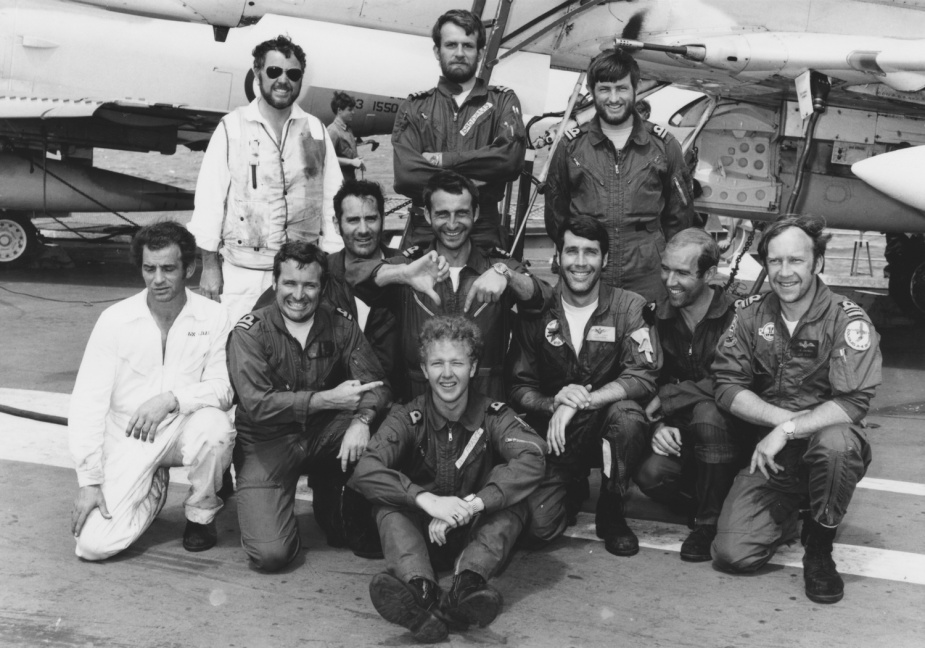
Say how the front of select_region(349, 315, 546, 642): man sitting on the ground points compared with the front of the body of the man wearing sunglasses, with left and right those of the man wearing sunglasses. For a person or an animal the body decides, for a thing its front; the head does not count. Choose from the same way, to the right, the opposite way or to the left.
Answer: the same way

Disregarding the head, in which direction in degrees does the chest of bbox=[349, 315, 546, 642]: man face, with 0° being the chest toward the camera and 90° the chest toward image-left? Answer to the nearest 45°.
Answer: approximately 0°

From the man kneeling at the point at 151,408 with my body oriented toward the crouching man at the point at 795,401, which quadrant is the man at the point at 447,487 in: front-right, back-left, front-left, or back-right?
front-right

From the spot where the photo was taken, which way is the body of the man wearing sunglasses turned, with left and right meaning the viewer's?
facing the viewer

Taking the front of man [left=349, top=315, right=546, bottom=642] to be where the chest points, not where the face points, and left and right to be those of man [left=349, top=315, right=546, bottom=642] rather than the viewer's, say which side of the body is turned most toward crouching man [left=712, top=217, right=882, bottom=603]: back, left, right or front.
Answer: left

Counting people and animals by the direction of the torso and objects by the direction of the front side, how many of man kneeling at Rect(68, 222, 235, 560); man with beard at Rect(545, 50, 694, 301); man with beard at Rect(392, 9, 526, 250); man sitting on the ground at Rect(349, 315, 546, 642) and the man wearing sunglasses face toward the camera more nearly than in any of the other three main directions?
5

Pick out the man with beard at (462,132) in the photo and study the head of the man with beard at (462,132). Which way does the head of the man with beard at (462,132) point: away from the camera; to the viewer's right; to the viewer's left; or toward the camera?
toward the camera

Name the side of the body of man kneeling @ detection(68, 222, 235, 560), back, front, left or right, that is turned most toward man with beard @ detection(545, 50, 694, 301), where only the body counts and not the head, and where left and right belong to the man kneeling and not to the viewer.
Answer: left

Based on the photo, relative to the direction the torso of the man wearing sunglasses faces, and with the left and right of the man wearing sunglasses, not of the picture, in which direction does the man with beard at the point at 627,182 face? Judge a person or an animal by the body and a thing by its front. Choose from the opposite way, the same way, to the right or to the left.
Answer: the same way

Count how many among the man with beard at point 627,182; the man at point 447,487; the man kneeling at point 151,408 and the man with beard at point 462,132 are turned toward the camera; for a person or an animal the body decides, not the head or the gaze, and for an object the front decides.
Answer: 4

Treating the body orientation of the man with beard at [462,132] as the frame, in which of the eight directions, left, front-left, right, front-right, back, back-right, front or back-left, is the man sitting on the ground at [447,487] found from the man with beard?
front

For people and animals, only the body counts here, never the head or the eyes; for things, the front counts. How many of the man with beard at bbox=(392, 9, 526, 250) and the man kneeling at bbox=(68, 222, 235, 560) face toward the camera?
2

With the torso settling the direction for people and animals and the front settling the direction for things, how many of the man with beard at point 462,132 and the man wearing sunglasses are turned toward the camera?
2

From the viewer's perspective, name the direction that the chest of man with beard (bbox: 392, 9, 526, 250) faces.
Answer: toward the camera

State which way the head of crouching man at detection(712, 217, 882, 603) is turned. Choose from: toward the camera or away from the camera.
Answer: toward the camera

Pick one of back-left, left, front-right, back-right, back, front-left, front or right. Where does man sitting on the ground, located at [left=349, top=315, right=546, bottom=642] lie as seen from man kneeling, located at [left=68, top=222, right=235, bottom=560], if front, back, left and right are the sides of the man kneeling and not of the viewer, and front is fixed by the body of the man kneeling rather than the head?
front-left

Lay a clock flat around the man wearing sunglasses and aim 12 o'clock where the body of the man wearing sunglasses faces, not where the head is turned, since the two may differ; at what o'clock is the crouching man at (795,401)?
The crouching man is roughly at 10 o'clock from the man wearing sunglasses.

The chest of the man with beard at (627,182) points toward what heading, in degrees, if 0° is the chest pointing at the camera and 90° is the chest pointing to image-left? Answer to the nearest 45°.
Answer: approximately 0°

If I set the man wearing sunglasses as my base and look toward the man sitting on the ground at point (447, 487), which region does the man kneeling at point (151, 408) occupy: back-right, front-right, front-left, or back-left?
front-right

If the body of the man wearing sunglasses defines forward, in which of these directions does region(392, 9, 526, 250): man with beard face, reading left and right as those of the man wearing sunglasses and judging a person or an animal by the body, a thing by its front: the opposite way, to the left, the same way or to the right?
the same way
